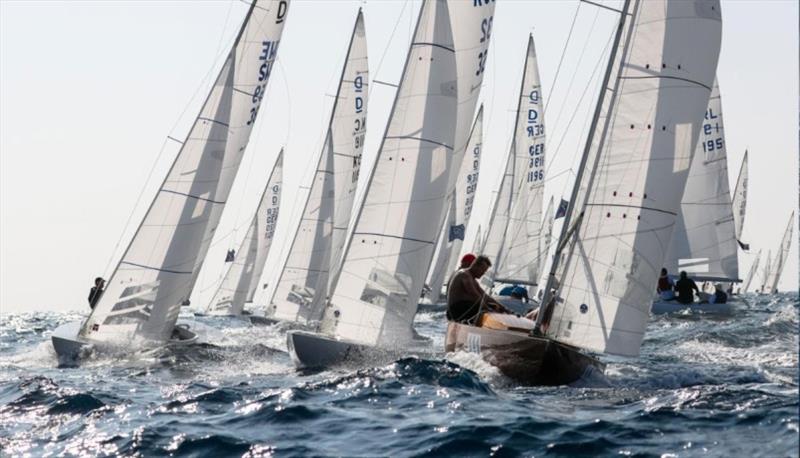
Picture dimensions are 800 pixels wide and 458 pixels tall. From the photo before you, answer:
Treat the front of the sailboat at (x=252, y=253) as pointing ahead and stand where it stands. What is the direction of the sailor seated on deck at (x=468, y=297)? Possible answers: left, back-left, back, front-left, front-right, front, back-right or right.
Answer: front-left

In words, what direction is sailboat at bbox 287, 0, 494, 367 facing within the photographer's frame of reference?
facing the viewer and to the left of the viewer

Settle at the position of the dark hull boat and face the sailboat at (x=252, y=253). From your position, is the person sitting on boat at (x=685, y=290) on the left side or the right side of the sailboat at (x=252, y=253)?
right

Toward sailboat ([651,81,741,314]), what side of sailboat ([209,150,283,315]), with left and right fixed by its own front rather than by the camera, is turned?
left

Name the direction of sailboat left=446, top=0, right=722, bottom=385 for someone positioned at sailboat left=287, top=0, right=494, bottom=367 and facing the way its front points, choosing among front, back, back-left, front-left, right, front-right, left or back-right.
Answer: left

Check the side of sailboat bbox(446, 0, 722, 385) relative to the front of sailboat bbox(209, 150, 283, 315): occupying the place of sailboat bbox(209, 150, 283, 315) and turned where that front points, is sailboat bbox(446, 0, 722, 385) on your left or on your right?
on your left

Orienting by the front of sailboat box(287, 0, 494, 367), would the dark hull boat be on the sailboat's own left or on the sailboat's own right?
on the sailboat's own left

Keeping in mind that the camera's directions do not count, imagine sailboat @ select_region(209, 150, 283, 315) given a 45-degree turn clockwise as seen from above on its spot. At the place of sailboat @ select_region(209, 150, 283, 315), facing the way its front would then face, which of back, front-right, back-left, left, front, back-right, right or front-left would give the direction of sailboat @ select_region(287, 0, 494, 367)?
left

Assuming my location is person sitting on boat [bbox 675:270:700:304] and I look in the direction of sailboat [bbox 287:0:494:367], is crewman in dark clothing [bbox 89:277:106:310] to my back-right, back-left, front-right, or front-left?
front-right

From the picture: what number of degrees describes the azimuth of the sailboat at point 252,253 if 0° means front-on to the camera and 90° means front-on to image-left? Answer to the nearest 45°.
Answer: approximately 45°
